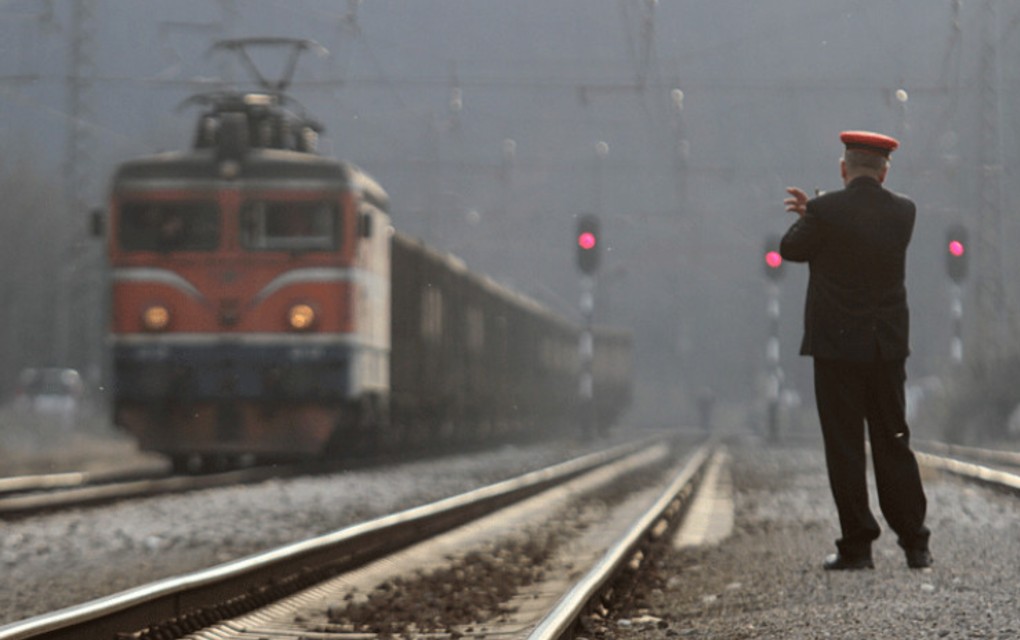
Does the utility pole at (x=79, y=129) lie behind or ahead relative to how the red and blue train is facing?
behind

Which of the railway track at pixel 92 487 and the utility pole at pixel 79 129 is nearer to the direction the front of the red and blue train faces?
the railway track

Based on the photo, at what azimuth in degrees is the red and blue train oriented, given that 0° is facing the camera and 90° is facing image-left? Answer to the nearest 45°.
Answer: approximately 0°

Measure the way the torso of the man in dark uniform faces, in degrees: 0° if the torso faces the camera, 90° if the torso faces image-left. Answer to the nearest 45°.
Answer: approximately 135°

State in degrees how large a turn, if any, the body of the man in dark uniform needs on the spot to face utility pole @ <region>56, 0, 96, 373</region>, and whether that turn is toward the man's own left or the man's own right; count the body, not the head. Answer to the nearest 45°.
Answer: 0° — they already face it

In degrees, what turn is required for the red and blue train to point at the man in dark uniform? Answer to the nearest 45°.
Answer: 0° — it already faces them

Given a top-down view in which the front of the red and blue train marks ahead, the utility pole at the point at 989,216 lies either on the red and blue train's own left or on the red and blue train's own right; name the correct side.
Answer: on the red and blue train's own left

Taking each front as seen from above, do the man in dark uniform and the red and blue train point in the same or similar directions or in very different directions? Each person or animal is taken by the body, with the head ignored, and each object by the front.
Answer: very different directions

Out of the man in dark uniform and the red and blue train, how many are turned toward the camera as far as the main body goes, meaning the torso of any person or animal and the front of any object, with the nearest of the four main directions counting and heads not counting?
1

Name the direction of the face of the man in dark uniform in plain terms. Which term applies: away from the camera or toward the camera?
away from the camera
